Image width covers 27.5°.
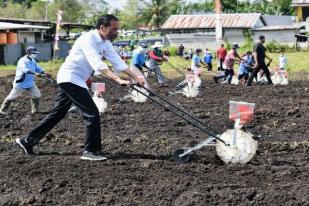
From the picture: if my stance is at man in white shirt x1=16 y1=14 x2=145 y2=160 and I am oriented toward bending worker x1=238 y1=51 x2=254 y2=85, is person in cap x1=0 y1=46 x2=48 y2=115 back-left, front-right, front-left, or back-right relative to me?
front-left

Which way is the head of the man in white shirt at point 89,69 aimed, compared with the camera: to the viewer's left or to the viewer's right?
to the viewer's right

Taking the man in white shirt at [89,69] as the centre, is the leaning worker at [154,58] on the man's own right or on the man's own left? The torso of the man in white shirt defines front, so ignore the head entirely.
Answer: on the man's own left

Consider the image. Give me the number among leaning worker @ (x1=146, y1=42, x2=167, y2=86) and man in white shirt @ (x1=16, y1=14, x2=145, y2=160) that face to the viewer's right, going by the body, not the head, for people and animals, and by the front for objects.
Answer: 2

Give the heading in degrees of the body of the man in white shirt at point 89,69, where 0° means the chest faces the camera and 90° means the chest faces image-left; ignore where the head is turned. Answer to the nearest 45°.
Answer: approximately 270°

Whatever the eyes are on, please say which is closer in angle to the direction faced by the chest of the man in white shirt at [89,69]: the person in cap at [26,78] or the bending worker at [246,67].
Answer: the bending worker

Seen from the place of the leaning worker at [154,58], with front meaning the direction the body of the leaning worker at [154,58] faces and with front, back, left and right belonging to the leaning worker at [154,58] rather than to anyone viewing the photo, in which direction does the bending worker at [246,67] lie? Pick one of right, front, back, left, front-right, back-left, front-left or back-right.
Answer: front-left

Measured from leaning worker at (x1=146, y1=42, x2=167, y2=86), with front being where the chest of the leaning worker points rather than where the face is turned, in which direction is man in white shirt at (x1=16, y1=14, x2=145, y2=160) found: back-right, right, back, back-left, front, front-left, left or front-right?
right

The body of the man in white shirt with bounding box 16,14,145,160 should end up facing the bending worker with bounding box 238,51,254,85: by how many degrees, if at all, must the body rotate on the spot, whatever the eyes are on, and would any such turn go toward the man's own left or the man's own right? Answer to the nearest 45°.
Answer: approximately 90° to the man's own left

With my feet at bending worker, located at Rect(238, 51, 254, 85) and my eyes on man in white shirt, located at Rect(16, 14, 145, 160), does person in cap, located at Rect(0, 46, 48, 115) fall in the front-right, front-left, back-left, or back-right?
front-right

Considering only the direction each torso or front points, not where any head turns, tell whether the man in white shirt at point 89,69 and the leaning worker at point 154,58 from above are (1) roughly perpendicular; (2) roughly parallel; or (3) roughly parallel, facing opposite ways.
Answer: roughly parallel

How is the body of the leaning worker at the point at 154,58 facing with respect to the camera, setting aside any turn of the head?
to the viewer's right

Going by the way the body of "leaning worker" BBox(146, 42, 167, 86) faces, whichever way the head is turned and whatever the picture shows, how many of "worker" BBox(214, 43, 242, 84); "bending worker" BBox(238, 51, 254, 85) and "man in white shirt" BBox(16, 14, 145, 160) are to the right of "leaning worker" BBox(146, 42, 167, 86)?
1
